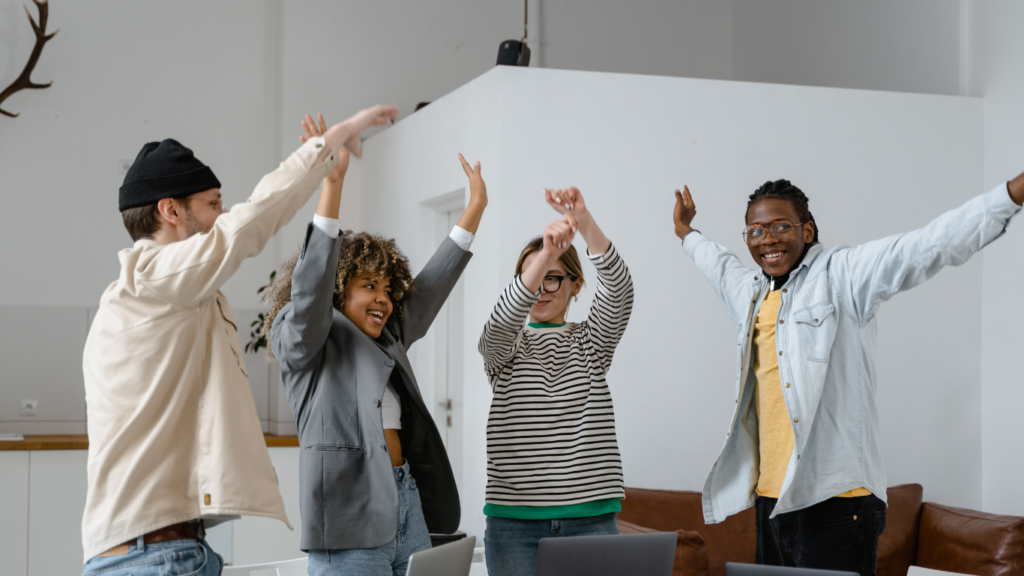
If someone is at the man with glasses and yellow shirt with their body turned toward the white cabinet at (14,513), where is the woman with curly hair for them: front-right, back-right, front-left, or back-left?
front-left

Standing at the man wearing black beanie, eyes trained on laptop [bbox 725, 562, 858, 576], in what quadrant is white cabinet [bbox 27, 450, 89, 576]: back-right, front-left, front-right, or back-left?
back-left

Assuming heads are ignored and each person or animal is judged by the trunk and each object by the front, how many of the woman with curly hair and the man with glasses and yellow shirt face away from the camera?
0

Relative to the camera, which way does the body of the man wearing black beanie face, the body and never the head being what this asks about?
to the viewer's right

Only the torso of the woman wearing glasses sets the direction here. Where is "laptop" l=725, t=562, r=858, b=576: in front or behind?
in front

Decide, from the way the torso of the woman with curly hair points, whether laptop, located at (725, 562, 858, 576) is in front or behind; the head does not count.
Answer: in front

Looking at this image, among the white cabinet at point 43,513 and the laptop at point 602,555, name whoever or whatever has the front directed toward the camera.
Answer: the white cabinet

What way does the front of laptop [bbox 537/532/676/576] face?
away from the camera

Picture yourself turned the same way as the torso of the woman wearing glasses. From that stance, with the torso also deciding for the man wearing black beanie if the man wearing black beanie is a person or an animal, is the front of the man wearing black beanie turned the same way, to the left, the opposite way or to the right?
to the left

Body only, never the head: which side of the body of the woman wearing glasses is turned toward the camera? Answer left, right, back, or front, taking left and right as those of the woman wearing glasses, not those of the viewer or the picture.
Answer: front

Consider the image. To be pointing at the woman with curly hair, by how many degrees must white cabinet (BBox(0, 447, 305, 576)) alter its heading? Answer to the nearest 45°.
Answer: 0° — it already faces them

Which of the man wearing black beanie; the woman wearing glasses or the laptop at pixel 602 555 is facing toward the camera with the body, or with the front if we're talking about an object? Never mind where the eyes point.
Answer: the woman wearing glasses

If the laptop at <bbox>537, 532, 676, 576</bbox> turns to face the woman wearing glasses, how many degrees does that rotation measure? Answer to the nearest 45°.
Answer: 0° — it already faces them

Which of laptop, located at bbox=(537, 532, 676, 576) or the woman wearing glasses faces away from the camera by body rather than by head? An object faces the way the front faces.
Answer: the laptop

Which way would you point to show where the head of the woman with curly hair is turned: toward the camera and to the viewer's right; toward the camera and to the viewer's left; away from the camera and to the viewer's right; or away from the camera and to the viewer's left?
toward the camera and to the viewer's right

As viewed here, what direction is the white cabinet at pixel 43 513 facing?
toward the camera

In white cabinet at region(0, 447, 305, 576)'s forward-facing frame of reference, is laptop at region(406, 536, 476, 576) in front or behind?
in front

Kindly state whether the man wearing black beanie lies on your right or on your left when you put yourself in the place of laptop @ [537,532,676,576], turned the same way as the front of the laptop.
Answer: on your left
